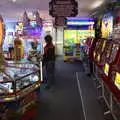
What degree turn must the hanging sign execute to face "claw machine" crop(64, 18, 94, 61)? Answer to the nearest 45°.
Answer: approximately 180°

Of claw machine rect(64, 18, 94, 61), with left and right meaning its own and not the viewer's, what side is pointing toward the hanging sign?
front

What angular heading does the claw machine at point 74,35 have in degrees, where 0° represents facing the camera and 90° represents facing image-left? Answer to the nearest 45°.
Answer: approximately 0°

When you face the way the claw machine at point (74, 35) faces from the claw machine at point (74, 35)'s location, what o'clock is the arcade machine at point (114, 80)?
The arcade machine is roughly at 12 o'clock from the claw machine.

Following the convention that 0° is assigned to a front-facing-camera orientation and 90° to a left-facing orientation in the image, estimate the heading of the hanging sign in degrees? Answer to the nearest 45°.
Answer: approximately 0°

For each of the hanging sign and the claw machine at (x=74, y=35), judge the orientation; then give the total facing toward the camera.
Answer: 2

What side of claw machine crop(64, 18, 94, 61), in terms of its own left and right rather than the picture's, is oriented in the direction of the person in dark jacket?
front
